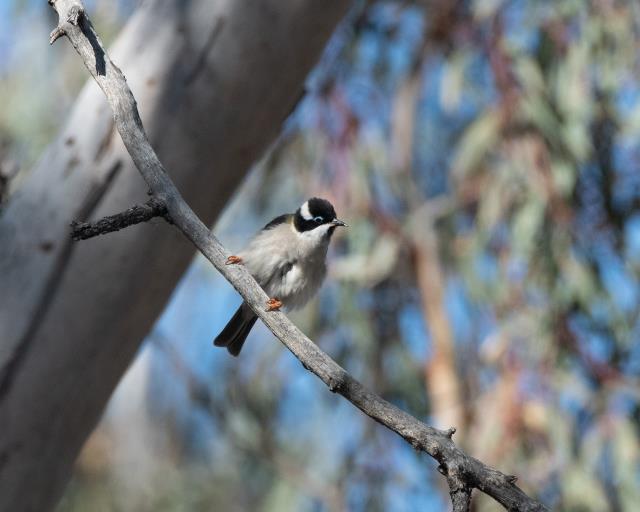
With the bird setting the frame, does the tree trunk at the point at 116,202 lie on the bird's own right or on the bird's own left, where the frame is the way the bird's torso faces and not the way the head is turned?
on the bird's own right

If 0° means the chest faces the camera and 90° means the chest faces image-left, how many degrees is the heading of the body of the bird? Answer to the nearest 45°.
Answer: approximately 315°
